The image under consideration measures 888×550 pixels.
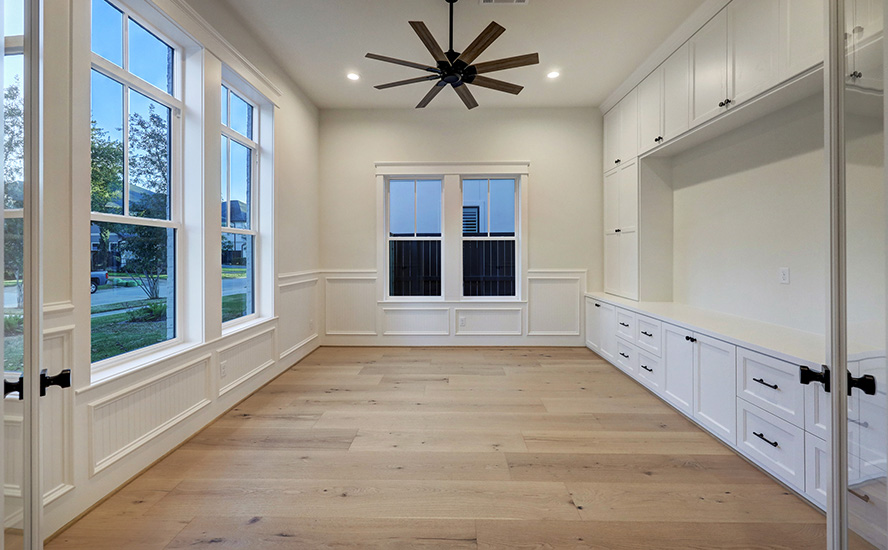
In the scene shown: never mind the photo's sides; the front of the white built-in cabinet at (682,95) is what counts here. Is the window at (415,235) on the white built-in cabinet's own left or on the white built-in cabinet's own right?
on the white built-in cabinet's own right

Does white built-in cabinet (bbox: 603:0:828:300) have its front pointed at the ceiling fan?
yes

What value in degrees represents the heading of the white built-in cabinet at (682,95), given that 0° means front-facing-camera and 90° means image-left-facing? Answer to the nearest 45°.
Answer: approximately 45°

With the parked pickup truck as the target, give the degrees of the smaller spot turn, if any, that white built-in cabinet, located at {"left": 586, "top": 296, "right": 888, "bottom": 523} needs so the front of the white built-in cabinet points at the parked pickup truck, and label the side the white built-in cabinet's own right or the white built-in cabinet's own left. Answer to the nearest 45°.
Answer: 0° — it already faces it
